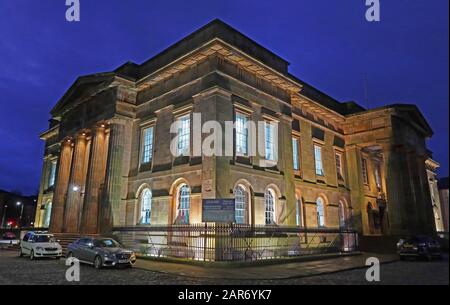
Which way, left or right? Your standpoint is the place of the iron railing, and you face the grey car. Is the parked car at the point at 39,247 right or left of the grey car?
right

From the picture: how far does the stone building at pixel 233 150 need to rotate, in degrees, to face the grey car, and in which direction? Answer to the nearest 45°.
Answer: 0° — it already faces it

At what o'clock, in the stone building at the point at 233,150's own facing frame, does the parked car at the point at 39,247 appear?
The parked car is roughly at 1 o'clock from the stone building.

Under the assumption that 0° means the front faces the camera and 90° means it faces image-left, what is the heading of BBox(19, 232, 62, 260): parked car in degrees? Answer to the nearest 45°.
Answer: approximately 315°

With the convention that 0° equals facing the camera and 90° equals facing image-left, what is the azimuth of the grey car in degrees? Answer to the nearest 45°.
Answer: approximately 315°

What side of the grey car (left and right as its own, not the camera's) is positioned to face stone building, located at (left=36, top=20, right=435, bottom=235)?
left

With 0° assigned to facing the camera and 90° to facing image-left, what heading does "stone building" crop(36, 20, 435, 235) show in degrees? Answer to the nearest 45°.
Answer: approximately 45°
